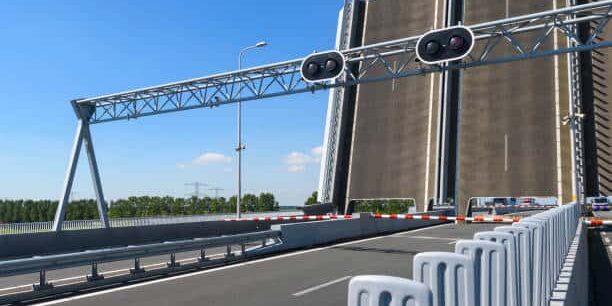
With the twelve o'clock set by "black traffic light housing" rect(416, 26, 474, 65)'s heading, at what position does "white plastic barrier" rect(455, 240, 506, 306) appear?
The white plastic barrier is roughly at 12 o'clock from the black traffic light housing.

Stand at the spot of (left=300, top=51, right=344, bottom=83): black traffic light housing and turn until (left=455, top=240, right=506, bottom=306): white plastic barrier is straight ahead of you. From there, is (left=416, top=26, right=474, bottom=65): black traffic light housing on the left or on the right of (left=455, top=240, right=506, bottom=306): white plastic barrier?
left

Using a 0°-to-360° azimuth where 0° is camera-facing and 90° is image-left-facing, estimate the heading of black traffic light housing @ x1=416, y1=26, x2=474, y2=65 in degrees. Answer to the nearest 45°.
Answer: approximately 0°

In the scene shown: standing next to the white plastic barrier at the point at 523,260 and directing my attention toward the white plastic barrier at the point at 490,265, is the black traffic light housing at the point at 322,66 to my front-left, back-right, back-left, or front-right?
back-right

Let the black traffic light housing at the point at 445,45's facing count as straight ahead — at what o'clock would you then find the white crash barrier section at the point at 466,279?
The white crash barrier section is roughly at 12 o'clock from the black traffic light housing.

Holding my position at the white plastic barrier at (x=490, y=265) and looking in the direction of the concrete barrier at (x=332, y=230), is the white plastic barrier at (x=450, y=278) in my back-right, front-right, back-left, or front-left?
back-left

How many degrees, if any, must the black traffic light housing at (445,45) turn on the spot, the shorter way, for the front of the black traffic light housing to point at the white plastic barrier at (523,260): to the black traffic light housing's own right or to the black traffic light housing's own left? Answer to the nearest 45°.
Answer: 0° — it already faces it

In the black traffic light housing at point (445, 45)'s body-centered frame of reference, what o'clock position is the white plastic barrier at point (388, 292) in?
The white plastic barrier is roughly at 12 o'clock from the black traffic light housing.
